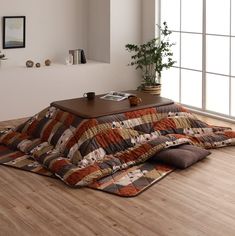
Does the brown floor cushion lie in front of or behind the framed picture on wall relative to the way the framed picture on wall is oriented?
in front

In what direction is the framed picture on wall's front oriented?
toward the camera

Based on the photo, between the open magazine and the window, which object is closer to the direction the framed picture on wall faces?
the open magazine

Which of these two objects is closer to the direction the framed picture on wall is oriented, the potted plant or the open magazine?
the open magazine

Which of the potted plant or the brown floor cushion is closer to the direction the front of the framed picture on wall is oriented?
the brown floor cushion

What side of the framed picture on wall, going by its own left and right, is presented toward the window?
left

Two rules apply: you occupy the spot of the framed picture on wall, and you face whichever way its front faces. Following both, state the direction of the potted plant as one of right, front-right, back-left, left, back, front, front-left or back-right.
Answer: left

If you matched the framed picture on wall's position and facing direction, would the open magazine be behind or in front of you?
in front
